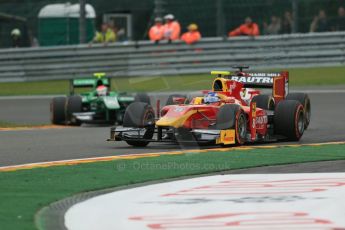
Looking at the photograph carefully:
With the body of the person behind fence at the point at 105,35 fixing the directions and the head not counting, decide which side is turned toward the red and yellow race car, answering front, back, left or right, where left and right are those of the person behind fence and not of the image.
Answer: front

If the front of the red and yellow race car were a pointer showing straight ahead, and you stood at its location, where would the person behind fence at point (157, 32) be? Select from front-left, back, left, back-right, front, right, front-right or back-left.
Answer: back-right

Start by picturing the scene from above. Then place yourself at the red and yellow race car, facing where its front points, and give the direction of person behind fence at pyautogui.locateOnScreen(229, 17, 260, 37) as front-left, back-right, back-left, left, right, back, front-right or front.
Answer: back-right

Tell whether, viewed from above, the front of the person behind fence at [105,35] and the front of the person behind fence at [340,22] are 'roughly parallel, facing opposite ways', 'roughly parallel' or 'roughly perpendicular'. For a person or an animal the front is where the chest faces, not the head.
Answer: roughly parallel

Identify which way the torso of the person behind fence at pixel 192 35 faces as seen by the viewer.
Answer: toward the camera

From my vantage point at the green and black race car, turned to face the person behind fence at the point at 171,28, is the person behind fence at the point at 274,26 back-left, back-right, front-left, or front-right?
front-right

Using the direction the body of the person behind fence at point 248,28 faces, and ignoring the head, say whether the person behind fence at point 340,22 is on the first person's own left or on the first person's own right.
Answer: on the first person's own left

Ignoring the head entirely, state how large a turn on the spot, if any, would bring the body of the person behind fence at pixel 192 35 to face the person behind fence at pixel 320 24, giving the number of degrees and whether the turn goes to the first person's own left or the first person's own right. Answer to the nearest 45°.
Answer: approximately 90° to the first person's own left

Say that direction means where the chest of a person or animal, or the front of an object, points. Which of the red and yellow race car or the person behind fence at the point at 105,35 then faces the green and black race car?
the person behind fence

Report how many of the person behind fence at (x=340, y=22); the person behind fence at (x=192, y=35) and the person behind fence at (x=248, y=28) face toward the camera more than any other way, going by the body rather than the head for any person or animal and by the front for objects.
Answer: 3

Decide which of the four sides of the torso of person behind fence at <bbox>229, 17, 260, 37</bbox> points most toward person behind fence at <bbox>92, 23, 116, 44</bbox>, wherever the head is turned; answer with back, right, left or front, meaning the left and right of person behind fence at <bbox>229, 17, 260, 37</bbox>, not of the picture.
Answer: right

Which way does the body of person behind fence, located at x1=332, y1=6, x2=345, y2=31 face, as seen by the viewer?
toward the camera

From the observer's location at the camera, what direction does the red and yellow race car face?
facing the viewer and to the left of the viewer

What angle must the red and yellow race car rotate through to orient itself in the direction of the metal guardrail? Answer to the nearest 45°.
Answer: approximately 135° to its right

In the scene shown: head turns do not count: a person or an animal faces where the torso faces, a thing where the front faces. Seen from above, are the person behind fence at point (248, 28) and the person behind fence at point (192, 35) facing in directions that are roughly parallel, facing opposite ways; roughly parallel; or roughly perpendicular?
roughly parallel

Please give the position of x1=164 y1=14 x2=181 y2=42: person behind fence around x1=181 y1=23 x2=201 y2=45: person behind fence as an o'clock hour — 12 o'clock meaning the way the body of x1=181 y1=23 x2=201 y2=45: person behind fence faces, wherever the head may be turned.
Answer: x1=164 y1=14 x2=181 y2=42: person behind fence is roughly at 3 o'clock from x1=181 y1=23 x2=201 y2=45: person behind fence.

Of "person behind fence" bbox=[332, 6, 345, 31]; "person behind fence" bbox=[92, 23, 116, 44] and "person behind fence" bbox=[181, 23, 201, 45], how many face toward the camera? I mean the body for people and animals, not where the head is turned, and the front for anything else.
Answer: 3
